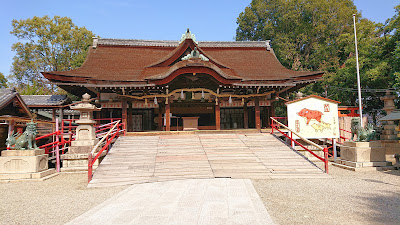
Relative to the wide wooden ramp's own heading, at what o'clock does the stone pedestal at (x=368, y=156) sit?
The stone pedestal is roughly at 9 o'clock from the wide wooden ramp.

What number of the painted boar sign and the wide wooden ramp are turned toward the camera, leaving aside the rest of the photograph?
2

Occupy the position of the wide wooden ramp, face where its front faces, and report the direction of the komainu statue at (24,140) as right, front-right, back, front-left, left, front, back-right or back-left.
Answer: right

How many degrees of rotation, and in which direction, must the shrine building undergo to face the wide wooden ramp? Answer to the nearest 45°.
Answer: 0° — it already faces it

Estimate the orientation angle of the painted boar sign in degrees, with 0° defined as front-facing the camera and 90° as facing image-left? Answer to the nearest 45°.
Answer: approximately 0°

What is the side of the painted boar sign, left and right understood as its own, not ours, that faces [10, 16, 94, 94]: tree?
right

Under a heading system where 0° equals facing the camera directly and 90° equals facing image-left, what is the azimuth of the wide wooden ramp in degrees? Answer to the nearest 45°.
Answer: approximately 0°

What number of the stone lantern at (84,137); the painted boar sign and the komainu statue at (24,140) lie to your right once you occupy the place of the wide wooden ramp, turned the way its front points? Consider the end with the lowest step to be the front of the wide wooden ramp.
2

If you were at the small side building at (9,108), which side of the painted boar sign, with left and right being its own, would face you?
right

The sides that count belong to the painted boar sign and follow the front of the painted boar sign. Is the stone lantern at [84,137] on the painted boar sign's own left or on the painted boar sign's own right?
on the painted boar sign's own right

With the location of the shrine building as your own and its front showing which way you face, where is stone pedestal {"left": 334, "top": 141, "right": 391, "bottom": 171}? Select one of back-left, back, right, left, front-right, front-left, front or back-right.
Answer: front-left
